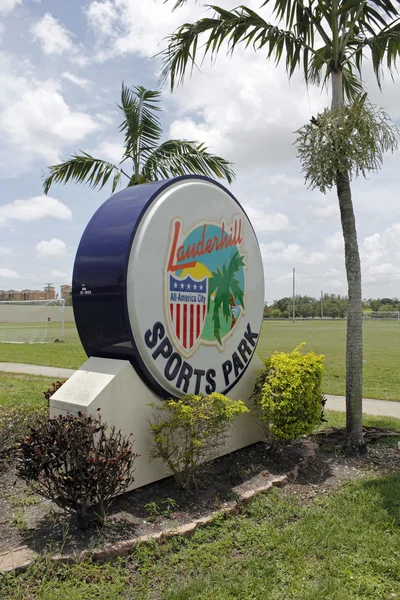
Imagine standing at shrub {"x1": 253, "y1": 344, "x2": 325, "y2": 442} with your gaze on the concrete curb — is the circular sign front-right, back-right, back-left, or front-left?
front-right

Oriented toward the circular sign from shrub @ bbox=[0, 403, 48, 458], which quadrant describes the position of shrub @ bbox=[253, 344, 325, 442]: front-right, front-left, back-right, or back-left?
front-left

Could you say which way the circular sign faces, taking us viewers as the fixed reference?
facing the viewer and to the right of the viewer

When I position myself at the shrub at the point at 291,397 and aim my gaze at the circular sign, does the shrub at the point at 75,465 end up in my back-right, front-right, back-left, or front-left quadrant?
front-left

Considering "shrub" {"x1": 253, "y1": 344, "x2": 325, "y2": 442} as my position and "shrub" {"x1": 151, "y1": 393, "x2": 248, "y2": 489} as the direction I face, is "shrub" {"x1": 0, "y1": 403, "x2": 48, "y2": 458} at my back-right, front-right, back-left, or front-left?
front-right

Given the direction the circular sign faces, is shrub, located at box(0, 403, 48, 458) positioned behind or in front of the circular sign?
behind

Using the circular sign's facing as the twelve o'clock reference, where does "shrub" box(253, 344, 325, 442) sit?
The shrub is roughly at 10 o'clock from the circular sign.
